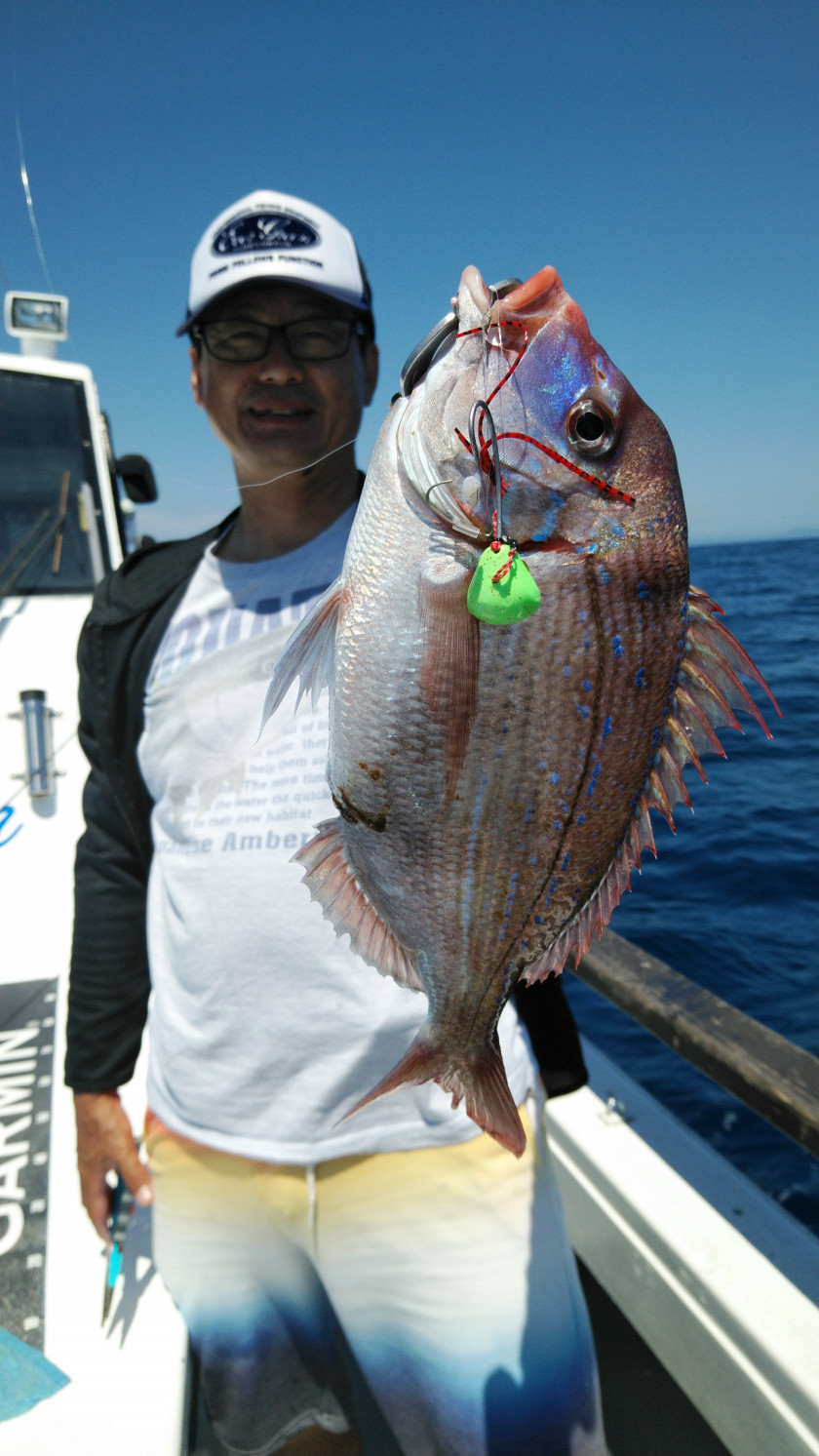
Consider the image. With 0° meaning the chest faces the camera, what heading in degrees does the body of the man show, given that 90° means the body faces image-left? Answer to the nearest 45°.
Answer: approximately 0°
